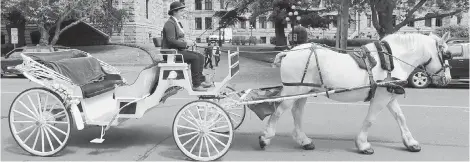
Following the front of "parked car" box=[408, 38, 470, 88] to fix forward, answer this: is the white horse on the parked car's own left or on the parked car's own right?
on the parked car's own left

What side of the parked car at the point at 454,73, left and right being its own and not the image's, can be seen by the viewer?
left

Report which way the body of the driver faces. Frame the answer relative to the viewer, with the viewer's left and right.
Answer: facing to the right of the viewer

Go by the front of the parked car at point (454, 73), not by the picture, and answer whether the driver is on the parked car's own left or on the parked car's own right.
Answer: on the parked car's own left

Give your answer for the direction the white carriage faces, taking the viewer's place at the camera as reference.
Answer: facing to the right of the viewer

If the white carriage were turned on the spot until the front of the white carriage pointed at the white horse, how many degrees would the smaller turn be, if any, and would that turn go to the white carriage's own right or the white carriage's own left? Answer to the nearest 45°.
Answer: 0° — it already faces it

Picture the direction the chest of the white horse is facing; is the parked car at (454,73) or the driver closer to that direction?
the parked car

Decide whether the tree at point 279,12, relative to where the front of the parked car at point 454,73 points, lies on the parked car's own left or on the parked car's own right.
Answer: on the parked car's own right

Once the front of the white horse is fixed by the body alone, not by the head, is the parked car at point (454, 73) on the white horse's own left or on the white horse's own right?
on the white horse's own left

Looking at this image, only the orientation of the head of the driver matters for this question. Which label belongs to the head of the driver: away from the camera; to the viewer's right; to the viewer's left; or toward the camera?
to the viewer's right

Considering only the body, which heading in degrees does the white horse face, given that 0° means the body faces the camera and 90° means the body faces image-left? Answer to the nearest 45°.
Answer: approximately 270°

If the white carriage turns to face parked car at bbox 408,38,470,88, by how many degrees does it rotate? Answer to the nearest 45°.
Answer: approximately 45° to its left
